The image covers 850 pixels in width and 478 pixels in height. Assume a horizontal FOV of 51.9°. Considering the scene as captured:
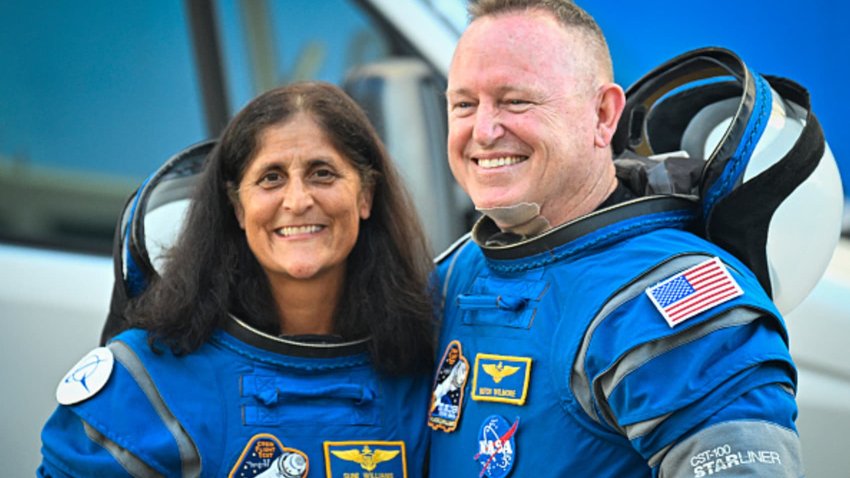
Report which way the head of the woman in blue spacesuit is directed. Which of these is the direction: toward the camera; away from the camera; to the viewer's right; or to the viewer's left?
toward the camera

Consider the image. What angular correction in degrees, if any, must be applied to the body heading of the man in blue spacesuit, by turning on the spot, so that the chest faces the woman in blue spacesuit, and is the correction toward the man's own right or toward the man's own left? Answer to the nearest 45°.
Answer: approximately 45° to the man's own right

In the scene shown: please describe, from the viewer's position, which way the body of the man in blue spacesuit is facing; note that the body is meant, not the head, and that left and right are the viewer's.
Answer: facing the viewer and to the left of the viewer

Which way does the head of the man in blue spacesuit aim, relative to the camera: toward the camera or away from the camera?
toward the camera
